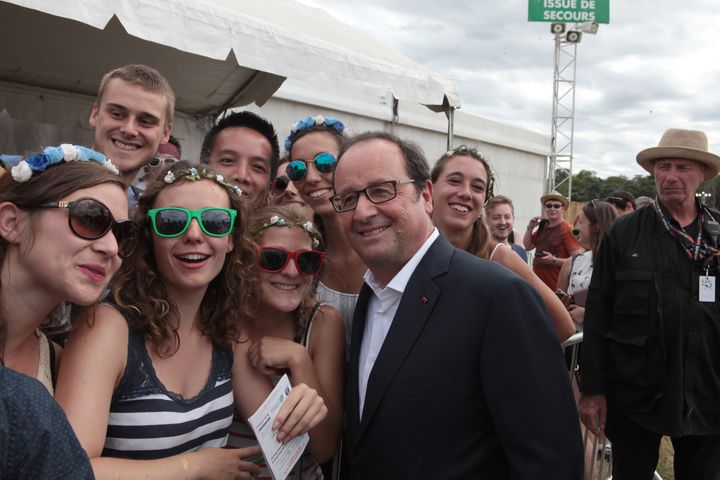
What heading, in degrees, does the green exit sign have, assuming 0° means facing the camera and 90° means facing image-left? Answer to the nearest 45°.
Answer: approximately 0°

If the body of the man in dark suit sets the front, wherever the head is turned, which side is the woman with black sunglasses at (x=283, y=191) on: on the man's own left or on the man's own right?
on the man's own right

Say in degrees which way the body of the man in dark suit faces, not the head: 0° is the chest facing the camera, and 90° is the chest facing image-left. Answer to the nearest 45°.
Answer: approximately 45°

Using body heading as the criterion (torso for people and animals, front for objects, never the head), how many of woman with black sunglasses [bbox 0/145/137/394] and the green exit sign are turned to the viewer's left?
0

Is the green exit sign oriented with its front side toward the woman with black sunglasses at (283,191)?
yes

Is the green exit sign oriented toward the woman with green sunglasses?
yes

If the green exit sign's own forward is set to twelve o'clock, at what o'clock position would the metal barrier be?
The metal barrier is roughly at 12 o'clock from the green exit sign.

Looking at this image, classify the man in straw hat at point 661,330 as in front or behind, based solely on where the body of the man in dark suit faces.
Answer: behind

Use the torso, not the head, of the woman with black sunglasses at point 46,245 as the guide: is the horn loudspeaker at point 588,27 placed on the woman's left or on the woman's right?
on the woman's left

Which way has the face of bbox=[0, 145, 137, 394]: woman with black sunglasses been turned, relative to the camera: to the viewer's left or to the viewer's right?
to the viewer's right

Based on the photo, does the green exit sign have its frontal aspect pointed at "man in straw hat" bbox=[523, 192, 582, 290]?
yes

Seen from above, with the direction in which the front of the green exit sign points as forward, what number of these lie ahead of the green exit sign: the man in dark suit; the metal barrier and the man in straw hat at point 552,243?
3
